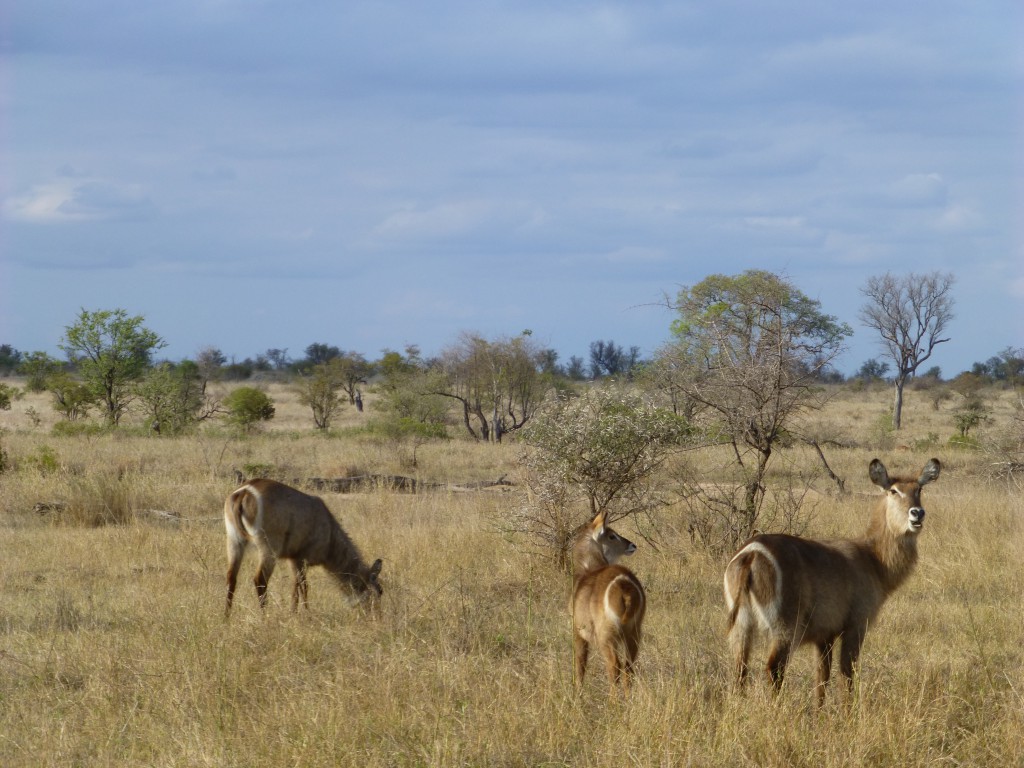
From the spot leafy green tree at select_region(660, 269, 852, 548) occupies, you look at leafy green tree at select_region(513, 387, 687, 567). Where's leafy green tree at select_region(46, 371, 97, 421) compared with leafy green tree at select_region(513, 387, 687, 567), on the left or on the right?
right

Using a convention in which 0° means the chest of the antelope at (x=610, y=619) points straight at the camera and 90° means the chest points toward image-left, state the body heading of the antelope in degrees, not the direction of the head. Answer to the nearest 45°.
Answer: approximately 135°

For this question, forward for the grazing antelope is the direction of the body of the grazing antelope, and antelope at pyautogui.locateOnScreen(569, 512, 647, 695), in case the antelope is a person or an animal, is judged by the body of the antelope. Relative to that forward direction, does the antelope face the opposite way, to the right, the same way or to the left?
to the left

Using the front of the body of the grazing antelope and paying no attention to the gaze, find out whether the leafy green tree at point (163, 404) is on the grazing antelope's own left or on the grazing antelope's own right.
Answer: on the grazing antelope's own left

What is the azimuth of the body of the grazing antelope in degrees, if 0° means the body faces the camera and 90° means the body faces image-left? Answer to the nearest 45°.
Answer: approximately 225°

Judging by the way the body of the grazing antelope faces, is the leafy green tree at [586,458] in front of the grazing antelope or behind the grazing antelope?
in front

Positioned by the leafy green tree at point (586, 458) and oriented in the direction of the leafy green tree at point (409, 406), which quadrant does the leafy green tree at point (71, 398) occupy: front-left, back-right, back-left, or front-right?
front-left

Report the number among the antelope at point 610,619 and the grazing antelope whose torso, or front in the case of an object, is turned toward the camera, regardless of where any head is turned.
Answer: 0

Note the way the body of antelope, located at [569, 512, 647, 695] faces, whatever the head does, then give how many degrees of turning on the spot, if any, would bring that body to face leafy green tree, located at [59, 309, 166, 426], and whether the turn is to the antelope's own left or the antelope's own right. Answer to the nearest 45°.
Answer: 0° — it already faces it

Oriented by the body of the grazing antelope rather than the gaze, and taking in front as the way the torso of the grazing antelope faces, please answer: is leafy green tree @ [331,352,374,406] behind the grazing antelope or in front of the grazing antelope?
in front
